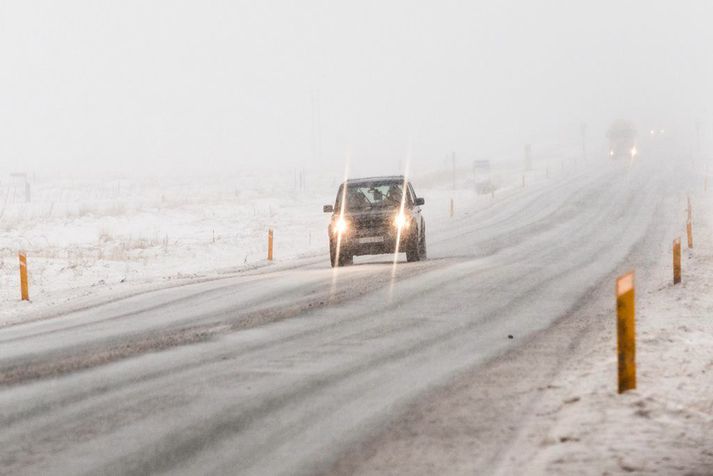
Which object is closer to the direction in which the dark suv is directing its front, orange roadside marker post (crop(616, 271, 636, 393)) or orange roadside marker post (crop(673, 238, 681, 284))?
the orange roadside marker post (crop(616, 271, 636, 393))

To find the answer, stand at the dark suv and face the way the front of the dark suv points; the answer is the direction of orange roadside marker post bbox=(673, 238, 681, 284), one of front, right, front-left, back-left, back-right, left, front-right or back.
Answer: front-left

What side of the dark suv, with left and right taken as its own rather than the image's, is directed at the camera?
front

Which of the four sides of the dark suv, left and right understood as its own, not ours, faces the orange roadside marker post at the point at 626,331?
front

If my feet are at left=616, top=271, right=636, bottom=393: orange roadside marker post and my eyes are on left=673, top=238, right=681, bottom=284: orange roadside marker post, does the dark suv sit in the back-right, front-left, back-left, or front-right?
front-left

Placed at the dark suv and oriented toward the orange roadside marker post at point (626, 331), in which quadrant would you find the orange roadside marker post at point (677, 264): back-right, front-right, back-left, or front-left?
front-left
